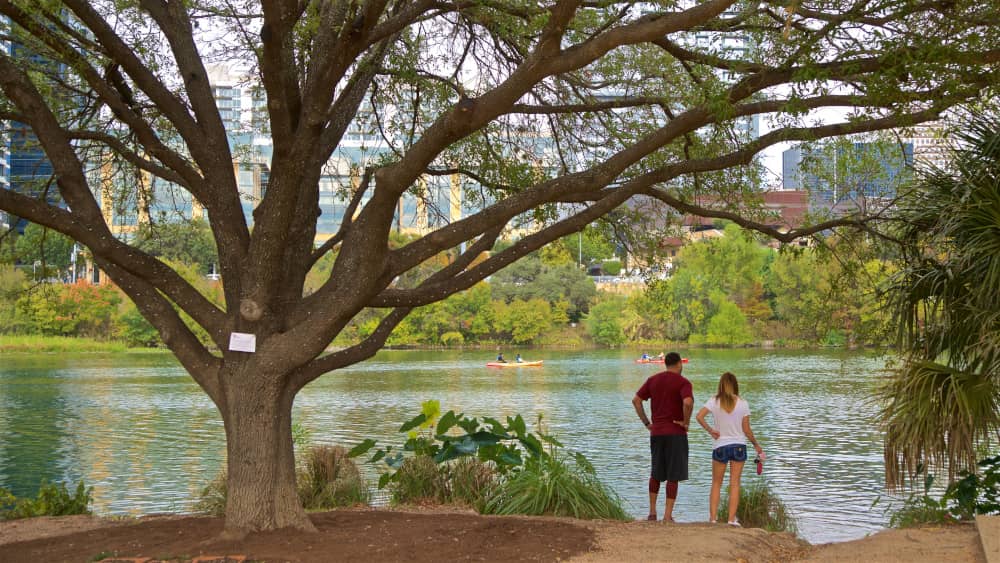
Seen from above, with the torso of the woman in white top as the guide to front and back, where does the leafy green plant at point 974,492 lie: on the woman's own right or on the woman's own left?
on the woman's own right

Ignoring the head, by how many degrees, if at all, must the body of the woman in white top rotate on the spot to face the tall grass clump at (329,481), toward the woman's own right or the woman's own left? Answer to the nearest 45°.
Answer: approximately 90° to the woman's own left

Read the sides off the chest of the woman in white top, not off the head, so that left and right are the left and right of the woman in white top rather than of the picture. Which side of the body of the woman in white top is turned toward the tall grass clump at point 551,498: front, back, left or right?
left

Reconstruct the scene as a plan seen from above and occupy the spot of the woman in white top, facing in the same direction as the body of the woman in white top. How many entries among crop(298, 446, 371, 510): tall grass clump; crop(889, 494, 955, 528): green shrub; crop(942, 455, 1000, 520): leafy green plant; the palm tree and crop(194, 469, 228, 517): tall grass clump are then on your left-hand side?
2

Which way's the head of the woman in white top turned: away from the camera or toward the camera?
away from the camera

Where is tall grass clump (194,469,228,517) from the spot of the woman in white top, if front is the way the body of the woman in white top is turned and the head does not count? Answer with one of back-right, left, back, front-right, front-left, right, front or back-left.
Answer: left

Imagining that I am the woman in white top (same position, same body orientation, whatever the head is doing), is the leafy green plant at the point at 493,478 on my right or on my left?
on my left

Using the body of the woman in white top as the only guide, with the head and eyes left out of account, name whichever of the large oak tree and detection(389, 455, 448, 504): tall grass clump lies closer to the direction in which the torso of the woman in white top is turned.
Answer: the tall grass clump

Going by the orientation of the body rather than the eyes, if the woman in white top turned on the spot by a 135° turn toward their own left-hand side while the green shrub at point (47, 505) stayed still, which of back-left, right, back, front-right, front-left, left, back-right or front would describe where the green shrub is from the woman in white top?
front-right

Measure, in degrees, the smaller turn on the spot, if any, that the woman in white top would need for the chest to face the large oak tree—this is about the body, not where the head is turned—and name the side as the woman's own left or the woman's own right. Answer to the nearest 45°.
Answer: approximately 135° to the woman's own left

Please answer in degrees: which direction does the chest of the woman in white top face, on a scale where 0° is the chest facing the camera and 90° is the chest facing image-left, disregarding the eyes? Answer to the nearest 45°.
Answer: approximately 180°
